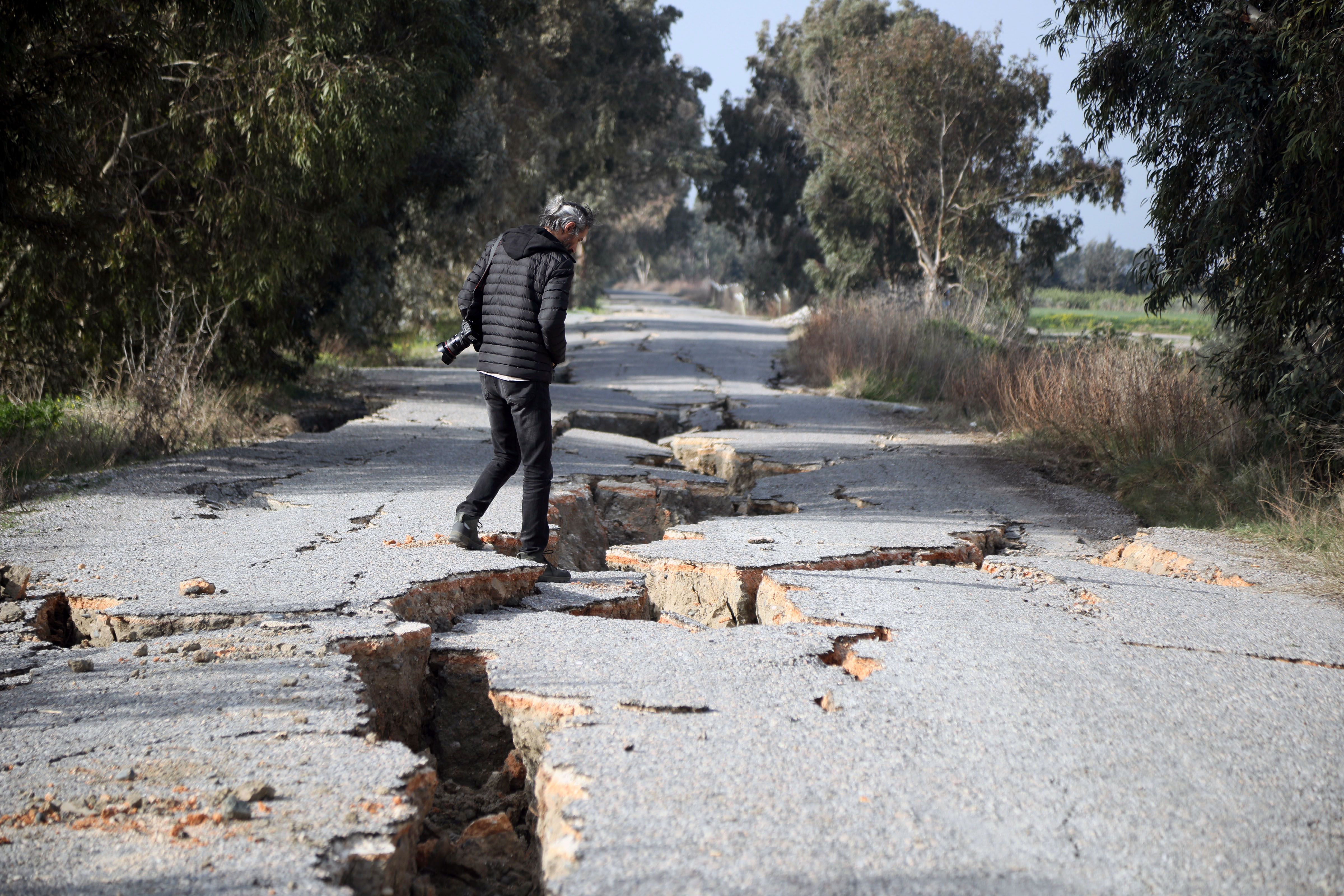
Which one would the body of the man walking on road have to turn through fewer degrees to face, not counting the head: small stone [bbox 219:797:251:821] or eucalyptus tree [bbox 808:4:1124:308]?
the eucalyptus tree

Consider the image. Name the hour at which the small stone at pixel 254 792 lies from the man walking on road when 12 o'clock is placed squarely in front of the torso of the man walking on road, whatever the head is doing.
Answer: The small stone is roughly at 5 o'clock from the man walking on road.

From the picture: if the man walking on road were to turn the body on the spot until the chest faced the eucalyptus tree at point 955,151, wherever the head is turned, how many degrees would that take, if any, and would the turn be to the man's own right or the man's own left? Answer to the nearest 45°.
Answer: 0° — they already face it

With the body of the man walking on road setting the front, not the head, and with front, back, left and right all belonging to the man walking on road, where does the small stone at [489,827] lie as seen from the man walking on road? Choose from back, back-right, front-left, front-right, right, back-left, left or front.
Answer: back-right

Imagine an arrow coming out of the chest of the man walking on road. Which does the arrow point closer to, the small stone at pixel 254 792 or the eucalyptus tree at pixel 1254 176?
the eucalyptus tree

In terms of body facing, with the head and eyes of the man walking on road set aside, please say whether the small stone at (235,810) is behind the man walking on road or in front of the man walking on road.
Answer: behind

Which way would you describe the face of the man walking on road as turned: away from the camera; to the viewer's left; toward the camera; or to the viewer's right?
to the viewer's right

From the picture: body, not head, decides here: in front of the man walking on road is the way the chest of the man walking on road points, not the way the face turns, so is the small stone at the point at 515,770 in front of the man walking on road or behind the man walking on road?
behind

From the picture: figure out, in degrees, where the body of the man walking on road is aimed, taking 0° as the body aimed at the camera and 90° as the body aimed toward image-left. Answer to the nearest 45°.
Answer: approximately 225°
